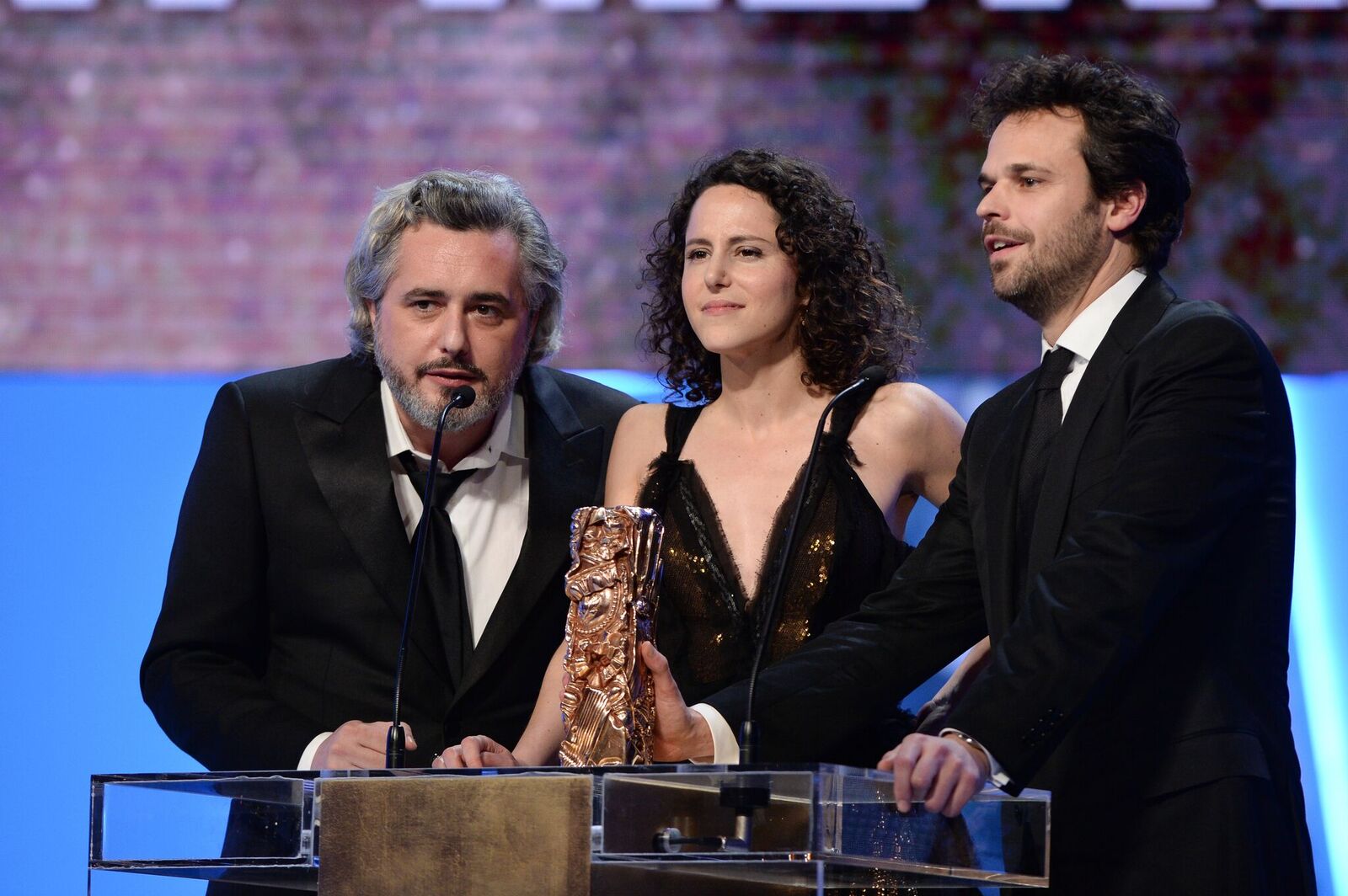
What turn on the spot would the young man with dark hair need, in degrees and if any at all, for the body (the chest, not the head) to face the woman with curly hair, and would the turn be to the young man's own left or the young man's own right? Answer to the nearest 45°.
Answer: approximately 90° to the young man's own right

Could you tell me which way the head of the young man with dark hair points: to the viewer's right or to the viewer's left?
to the viewer's left

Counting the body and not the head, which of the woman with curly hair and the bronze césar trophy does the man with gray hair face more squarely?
the bronze césar trophy

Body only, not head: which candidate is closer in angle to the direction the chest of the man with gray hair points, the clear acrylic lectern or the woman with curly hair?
the clear acrylic lectern

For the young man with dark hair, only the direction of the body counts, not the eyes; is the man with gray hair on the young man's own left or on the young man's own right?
on the young man's own right

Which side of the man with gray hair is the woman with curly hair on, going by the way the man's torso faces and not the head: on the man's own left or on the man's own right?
on the man's own left

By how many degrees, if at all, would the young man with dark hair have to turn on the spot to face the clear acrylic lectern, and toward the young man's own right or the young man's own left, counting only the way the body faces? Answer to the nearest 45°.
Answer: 0° — they already face it

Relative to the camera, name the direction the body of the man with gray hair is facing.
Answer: toward the camera

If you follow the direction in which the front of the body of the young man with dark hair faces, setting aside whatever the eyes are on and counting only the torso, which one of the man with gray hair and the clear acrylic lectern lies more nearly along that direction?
the clear acrylic lectern

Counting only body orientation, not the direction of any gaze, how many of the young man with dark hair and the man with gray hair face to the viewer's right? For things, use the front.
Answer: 0

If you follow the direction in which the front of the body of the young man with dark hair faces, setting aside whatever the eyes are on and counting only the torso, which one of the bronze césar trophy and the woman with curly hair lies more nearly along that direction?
the bronze césar trophy

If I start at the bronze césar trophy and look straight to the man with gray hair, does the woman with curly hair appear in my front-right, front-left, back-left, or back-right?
front-right

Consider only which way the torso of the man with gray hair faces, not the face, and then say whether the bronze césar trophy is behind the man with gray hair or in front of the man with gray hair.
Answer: in front

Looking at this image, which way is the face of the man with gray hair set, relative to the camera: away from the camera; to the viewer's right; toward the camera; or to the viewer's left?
toward the camera

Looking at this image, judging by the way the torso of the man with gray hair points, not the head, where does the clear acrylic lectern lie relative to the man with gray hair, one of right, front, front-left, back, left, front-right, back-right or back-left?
front

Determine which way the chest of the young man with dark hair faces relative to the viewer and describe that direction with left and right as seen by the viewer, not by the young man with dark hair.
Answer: facing the viewer and to the left of the viewer

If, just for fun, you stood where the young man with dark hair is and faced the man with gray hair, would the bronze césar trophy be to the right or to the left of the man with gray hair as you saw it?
left
